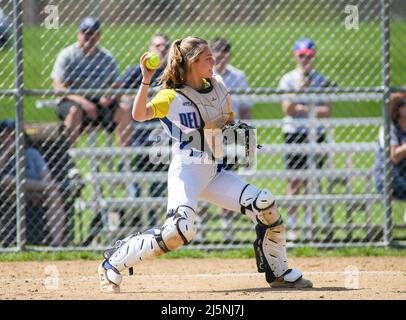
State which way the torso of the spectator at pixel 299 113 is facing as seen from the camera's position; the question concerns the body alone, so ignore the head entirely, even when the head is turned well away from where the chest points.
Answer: toward the camera

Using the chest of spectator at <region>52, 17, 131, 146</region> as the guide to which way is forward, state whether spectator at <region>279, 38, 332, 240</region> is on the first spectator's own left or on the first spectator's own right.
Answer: on the first spectator's own left

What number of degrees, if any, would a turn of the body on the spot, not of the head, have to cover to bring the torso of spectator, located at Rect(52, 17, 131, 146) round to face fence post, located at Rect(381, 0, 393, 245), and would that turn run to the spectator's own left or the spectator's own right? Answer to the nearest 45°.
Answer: approximately 90° to the spectator's own left

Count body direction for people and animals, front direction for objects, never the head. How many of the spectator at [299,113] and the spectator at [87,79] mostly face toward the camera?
2

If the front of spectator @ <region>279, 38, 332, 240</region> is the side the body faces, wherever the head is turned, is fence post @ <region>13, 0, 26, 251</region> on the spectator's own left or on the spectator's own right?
on the spectator's own right

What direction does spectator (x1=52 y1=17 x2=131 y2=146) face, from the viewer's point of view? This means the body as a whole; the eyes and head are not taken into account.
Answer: toward the camera

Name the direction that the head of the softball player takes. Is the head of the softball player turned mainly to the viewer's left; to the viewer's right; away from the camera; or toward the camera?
to the viewer's right

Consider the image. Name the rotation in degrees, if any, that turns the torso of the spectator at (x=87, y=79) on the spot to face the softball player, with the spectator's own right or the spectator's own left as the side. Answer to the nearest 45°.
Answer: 0° — they already face them
